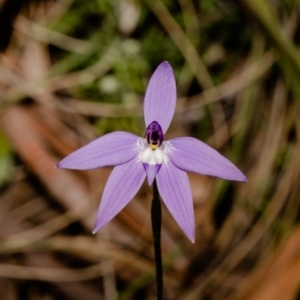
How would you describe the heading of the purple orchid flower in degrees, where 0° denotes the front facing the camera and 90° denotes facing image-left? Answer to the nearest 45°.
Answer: approximately 0°
